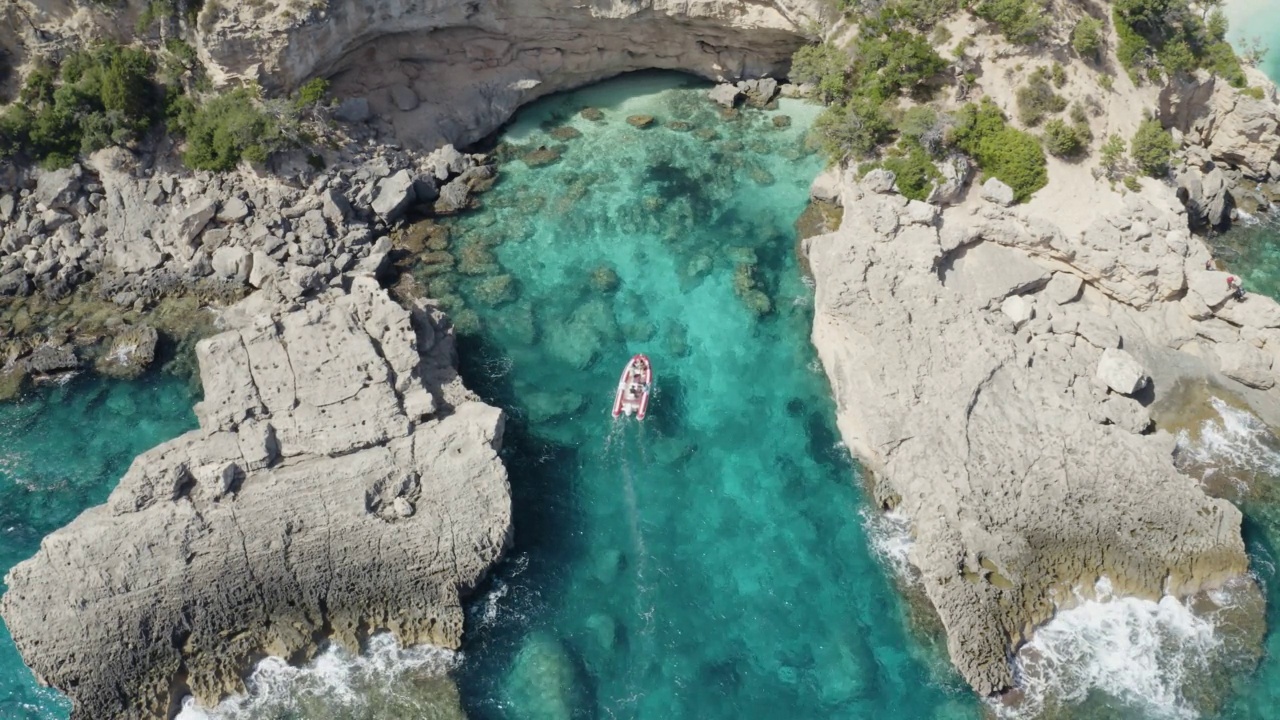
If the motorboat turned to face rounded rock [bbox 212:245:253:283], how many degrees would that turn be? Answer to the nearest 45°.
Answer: approximately 90° to its left

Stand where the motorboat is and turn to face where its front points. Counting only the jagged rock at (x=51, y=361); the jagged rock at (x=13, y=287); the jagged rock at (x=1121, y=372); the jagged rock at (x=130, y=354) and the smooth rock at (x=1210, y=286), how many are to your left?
3

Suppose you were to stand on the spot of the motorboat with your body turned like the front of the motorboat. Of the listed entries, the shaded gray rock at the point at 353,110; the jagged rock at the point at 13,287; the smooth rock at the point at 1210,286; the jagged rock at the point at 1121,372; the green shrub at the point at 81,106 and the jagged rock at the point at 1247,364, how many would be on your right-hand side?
3

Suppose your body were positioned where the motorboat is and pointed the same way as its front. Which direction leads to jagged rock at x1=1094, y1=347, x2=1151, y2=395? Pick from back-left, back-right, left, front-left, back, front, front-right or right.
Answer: right

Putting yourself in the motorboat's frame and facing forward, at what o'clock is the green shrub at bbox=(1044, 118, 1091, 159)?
The green shrub is roughly at 2 o'clock from the motorboat.

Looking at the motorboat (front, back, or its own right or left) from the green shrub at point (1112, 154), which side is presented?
right

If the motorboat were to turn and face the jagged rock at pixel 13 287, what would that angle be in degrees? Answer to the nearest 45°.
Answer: approximately 90° to its left

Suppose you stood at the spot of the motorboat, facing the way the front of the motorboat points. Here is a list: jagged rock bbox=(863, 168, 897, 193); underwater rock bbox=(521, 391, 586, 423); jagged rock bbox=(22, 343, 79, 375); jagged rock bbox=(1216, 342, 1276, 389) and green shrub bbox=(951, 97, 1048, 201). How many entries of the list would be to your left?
2

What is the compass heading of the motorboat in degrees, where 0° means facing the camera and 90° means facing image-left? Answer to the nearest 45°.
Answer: approximately 180°

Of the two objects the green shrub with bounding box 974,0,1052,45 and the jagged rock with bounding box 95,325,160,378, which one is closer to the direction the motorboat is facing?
the green shrub

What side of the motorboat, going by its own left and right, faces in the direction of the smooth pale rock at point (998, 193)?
right

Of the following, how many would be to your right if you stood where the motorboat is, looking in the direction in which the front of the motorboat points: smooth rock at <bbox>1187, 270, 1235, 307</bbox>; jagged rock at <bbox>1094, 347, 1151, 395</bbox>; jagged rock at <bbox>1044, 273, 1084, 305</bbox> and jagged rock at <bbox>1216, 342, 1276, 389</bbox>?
4

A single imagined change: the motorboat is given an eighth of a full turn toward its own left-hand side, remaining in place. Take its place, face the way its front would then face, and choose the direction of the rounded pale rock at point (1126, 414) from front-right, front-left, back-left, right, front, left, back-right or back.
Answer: back-right

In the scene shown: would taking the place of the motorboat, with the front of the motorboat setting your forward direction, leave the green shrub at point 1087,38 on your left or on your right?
on your right
